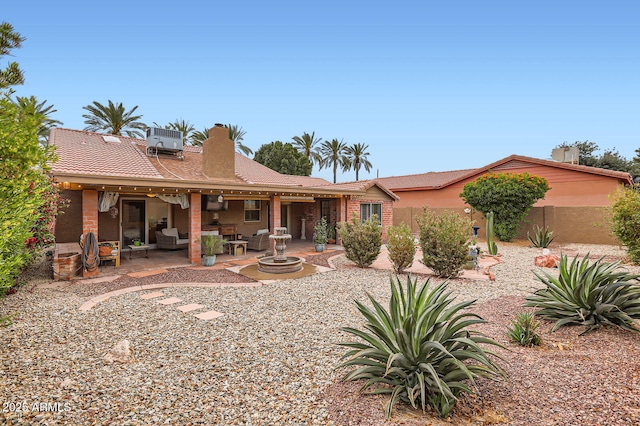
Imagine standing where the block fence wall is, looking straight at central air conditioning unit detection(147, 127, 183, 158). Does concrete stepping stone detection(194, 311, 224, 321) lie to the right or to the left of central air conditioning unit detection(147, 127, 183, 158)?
left

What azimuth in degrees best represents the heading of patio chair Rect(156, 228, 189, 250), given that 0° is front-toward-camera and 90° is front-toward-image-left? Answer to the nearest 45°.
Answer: approximately 270°

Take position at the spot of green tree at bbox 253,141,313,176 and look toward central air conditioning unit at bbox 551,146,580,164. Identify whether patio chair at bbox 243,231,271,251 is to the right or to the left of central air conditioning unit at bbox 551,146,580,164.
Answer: right

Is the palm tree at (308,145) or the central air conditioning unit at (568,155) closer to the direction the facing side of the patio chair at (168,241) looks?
the central air conditioning unit

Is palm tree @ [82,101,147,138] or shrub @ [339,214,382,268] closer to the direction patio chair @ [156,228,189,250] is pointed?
the shrub

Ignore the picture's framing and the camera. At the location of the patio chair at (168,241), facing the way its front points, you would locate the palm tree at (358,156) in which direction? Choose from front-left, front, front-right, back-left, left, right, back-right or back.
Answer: front-left

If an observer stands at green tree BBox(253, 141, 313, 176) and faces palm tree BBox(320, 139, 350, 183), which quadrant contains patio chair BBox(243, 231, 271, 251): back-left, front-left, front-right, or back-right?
back-right
